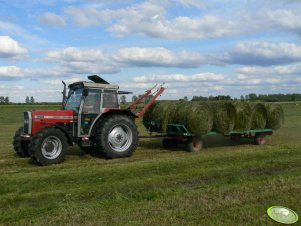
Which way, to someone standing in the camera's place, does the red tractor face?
facing the viewer and to the left of the viewer

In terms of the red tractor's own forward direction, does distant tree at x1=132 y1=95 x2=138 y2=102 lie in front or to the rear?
to the rear

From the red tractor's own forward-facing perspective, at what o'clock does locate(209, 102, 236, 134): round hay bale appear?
The round hay bale is roughly at 7 o'clock from the red tractor.

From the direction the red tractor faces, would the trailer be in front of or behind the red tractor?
behind

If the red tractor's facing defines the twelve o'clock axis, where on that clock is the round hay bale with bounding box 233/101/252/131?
The round hay bale is roughly at 7 o'clock from the red tractor.

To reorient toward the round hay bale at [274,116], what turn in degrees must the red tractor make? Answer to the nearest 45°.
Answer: approximately 135° to its left

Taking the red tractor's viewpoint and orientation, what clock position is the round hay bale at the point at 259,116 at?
The round hay bale is roughly at 7 o'clock from the red tractor.
